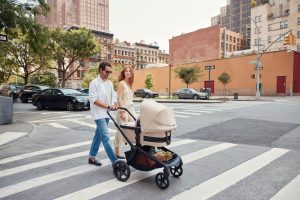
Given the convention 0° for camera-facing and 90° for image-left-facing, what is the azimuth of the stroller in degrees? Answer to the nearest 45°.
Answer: approximately 315°

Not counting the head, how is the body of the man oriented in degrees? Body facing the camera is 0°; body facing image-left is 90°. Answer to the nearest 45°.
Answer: approximately 315°

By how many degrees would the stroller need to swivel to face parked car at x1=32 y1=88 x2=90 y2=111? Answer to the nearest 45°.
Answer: approximately 135° to its left

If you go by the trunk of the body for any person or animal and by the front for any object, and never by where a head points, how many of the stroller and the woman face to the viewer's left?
0

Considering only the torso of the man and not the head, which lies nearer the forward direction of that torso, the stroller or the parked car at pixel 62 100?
the stroller

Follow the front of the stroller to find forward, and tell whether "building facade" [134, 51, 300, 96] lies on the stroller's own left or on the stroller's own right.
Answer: on the stroller's own left

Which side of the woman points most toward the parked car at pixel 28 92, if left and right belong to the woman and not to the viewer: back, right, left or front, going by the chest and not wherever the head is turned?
back

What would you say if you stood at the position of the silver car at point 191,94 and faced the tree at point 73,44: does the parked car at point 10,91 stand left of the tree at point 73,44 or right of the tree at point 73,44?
left

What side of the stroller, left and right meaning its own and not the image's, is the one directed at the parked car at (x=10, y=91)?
back

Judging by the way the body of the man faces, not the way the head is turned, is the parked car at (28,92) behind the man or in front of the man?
behind

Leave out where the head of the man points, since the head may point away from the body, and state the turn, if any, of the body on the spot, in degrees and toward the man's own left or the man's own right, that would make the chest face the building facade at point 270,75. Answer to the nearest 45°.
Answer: approximately 90° to the man's own left

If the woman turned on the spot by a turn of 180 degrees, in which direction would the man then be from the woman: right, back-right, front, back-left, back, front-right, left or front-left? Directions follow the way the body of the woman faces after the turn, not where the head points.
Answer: left

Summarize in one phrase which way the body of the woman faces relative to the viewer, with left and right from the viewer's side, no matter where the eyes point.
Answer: facing the viewer and to the right of the viewer
